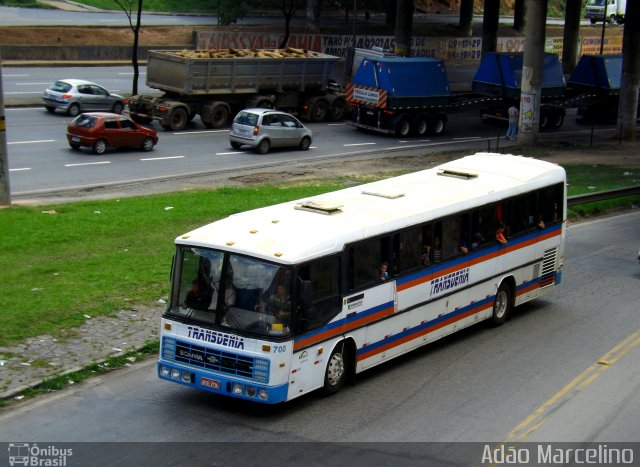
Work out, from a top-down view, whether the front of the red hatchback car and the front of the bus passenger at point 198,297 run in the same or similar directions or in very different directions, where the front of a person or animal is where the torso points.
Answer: very different directions

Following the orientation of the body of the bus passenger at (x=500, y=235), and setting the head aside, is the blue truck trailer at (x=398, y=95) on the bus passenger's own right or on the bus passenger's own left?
on the bus passenger's own right

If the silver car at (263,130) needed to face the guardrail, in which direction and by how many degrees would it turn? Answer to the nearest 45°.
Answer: approximately 90° to its right

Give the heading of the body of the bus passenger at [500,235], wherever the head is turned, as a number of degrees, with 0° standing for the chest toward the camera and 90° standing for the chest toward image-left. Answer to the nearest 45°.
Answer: approximately 45°

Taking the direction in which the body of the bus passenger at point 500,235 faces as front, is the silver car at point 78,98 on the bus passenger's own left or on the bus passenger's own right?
on the bus passenger's own right

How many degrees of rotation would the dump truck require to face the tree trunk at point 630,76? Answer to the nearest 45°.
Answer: approximately 45° to its right

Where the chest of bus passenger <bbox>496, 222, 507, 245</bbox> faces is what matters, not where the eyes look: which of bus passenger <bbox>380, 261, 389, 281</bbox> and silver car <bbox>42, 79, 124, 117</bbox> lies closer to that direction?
the bus passenger

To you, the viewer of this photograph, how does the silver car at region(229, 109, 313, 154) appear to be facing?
facing away from the viewer and to the right of the viewer

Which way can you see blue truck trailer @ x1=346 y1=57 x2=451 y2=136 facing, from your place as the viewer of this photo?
facing away from the viewer and to the right of the viewer
